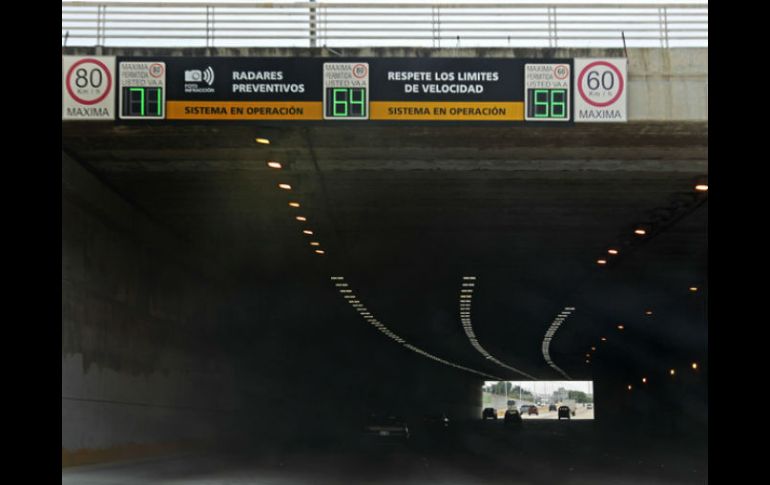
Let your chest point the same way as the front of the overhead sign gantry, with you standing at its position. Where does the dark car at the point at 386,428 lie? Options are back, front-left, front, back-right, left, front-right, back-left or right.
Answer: back

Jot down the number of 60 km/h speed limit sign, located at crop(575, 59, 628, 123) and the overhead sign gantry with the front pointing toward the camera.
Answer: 2

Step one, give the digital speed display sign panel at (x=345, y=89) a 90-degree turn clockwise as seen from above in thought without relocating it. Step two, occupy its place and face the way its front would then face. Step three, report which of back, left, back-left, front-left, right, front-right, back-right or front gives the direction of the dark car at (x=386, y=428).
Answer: right

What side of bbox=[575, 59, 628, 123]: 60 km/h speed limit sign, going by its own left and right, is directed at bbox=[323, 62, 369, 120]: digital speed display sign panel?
right

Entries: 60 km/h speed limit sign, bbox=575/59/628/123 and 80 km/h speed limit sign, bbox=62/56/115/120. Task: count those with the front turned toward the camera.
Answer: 2

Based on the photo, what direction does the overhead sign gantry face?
toward the camera

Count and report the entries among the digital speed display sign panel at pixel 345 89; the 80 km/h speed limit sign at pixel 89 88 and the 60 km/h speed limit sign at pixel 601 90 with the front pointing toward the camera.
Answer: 3

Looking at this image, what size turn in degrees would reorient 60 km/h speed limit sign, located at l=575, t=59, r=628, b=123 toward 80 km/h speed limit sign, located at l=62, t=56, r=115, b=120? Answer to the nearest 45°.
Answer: approximately 90° to its right

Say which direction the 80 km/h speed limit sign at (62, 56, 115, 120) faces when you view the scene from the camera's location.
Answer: facing the viewer

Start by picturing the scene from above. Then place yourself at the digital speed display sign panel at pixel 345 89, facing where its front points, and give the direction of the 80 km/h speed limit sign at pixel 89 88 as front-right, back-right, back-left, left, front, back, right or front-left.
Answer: right

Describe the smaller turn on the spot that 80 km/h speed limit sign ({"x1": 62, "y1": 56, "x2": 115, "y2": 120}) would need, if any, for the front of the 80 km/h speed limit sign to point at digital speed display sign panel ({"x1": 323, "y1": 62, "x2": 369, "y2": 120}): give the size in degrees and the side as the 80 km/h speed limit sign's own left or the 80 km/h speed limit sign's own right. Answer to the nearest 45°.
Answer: approximately 90° to the 80 km/h speed limit sign's own left

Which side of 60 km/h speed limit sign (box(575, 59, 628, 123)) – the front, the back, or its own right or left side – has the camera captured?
front
